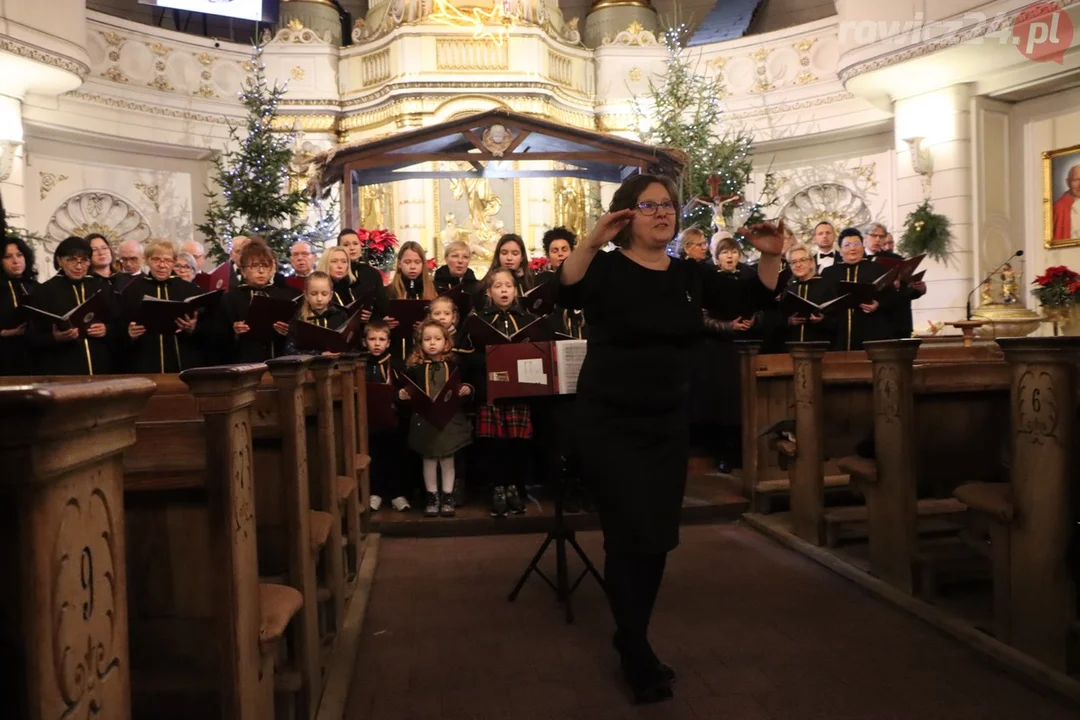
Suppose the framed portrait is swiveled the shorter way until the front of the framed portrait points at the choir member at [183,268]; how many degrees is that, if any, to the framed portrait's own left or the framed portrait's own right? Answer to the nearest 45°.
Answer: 0° — it already faces them

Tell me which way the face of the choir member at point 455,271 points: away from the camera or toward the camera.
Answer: toward the camera

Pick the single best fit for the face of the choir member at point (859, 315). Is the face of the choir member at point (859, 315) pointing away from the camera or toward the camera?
toward the camera

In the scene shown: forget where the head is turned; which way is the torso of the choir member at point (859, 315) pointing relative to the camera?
toward the camera

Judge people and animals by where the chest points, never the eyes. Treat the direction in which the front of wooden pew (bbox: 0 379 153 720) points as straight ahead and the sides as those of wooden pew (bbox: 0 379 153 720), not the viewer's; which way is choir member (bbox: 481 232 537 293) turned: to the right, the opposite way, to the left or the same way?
the opposite way

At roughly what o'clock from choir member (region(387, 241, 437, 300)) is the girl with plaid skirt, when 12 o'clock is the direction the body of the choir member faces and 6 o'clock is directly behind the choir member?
The girl with plaid skirt is roughly at 11 o'clock from the choir member.

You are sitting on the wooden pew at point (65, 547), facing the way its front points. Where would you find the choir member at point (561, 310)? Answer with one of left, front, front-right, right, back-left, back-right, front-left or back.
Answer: front

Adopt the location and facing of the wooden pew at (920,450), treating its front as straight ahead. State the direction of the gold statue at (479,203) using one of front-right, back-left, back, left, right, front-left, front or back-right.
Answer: front

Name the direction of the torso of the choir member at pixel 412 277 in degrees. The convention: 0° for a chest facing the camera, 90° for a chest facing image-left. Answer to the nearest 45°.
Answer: approximately 0°

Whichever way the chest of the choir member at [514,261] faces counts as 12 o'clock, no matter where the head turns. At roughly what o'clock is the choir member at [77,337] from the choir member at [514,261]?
the choir member at [77,337] is roughly at 3 o'clock from the choir member at [514,261].

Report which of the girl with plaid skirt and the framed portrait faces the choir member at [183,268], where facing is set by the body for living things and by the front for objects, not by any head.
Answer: the framed portrait

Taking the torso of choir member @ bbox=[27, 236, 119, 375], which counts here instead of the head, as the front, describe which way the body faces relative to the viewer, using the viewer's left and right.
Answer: facing the viewer and to the right of the viewer

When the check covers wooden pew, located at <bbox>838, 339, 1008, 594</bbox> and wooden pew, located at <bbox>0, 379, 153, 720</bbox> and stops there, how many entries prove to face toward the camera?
0

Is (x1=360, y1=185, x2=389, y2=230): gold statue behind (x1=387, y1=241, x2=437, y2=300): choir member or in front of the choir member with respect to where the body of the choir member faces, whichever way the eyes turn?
behind

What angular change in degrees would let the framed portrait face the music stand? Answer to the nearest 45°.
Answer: approximately 45° to its left

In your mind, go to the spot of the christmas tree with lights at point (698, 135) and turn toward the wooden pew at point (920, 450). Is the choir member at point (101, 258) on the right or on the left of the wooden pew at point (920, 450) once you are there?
right

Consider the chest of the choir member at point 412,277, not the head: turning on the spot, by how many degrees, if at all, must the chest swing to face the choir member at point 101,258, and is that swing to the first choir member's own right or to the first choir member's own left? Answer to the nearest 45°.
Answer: approximately 135° to the first choir member's own right

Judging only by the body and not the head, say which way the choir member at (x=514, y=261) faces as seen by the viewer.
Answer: toward the camera
